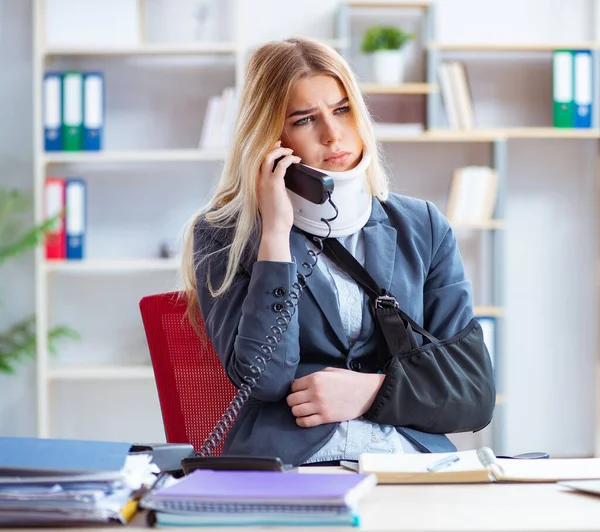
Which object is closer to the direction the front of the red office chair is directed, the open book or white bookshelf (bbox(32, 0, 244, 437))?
the open book

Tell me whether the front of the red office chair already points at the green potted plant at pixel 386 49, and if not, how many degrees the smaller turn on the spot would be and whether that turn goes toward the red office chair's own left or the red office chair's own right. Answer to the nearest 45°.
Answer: approximately 135° to the red office chair's own left

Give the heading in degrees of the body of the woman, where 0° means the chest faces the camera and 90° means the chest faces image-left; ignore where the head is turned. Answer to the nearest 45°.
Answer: approximately 0°
